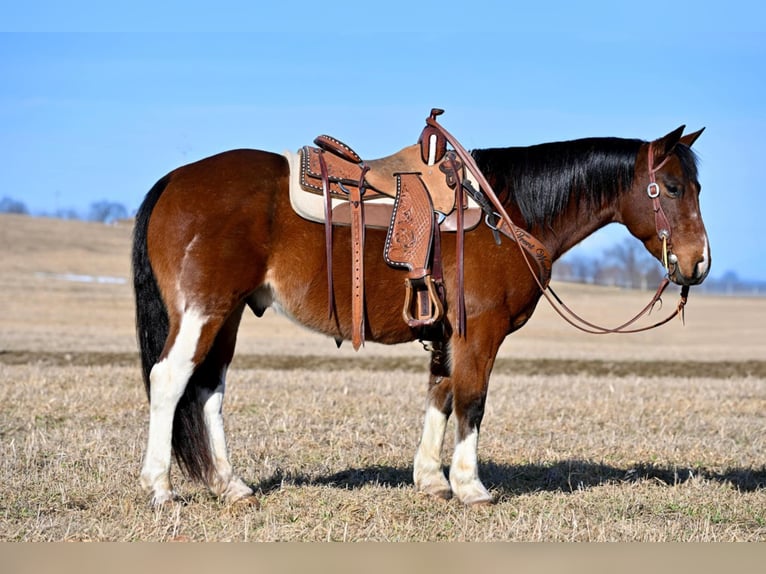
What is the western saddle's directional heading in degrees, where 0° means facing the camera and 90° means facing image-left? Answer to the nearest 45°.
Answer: approximately 270°

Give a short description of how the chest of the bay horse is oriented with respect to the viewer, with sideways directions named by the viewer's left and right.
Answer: facing to the right of the viewer
